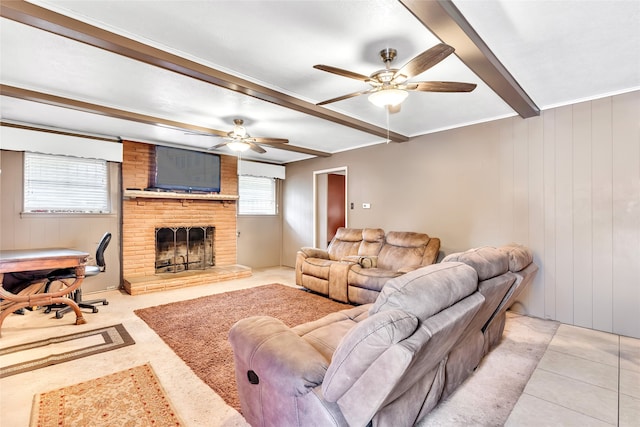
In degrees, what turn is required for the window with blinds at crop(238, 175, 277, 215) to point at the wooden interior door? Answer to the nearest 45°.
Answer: approximately 45° to its left

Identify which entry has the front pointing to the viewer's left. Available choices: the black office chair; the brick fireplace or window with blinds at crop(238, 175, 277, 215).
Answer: the black office chair

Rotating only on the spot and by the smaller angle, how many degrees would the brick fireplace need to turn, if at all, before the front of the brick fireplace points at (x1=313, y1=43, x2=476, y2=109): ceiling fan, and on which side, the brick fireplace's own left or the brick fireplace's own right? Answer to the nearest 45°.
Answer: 0° — it already faces it

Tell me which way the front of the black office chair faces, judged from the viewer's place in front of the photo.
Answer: facing to the left of the viewer

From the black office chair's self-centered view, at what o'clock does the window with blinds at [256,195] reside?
The window with blinds is roughly at 5 o'clock from the black office chair.

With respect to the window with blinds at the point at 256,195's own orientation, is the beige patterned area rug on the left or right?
on its right

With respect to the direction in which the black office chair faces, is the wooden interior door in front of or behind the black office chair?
behind
